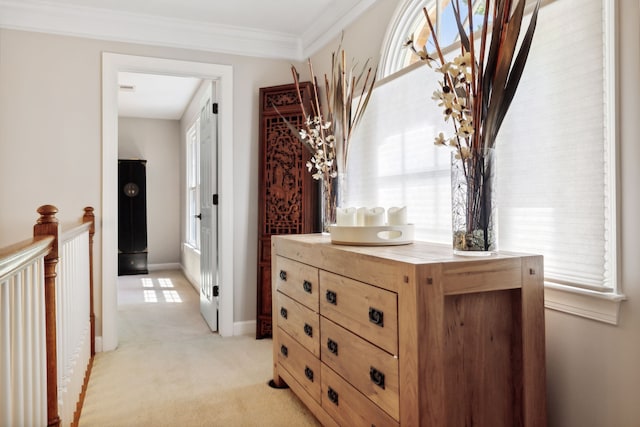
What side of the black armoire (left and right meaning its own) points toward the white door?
front

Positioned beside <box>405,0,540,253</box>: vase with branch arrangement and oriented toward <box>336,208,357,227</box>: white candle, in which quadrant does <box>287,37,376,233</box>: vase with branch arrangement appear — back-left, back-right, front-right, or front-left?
front-right

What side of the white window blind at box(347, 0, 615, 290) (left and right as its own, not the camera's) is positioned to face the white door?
right

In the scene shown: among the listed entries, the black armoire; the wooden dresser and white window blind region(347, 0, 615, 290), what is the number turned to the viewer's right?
0

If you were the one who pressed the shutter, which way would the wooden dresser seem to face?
facing the viewer and to the left of the viewer

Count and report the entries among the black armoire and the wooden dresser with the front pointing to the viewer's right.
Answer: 0

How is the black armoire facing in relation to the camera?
toward the camera

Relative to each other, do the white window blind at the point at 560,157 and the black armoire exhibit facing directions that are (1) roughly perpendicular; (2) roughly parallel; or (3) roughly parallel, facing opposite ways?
roughly perpendicular

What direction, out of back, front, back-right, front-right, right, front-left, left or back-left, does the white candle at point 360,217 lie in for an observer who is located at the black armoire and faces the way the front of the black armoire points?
front

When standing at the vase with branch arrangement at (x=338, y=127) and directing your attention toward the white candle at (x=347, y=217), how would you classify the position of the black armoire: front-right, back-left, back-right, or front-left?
back-right

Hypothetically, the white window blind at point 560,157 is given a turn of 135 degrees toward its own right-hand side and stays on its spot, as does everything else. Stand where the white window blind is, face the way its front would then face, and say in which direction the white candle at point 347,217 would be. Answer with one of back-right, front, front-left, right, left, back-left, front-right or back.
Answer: left

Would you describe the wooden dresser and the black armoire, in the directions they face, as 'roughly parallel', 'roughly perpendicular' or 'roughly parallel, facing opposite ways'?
roughly perpendicular

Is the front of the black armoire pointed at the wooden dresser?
yes
